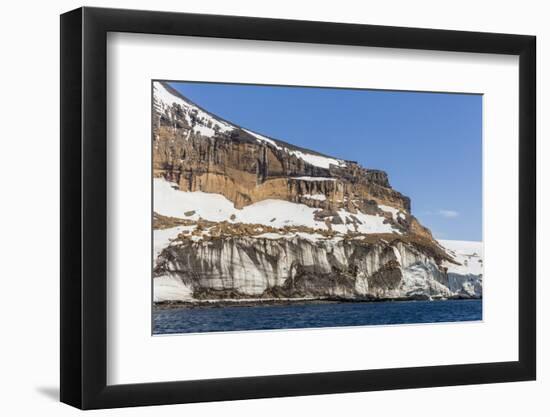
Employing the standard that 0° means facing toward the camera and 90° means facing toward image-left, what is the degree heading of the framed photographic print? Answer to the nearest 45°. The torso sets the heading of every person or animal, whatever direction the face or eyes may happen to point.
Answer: approximately 315°
